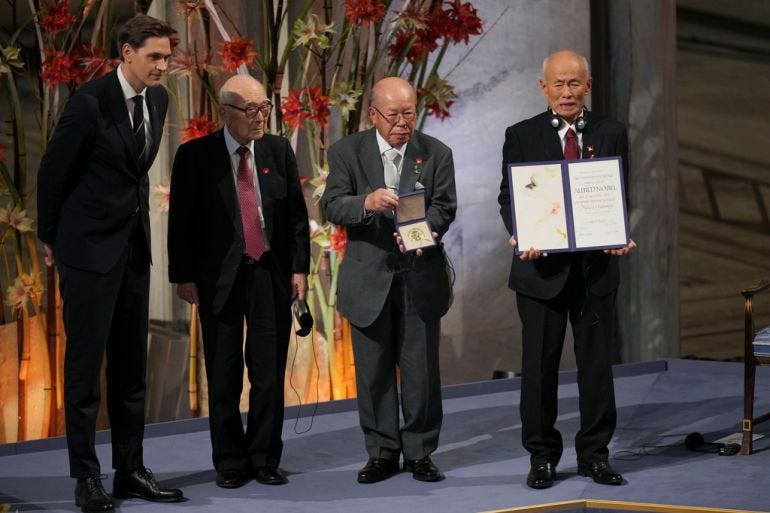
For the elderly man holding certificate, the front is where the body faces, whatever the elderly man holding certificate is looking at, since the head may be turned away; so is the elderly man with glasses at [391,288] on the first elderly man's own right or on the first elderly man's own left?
on the first elderly man's own right

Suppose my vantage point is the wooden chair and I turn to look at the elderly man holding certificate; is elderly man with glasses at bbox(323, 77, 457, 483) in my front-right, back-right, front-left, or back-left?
front-right

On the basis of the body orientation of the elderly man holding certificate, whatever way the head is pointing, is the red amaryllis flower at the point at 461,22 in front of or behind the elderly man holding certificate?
behind

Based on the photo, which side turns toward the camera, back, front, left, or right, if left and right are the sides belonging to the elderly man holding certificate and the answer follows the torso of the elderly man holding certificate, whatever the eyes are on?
front

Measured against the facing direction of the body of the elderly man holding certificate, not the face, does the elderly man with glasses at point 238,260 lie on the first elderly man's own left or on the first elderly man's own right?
on the first elderly man's own right

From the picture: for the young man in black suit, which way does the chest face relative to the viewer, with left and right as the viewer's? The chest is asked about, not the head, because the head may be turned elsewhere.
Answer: facing the viewer and to the right of the viewer

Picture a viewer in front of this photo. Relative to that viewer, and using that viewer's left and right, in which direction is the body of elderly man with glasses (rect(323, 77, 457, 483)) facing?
facing the viewer

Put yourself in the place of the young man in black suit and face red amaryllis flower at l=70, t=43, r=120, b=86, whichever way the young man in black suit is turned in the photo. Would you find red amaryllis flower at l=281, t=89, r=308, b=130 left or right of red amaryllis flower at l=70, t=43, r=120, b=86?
right

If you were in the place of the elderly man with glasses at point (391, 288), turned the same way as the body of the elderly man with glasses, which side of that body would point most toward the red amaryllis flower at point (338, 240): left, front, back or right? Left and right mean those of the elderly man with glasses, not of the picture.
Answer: back

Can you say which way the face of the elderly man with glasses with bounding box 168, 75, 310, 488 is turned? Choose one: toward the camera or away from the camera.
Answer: toward the camera

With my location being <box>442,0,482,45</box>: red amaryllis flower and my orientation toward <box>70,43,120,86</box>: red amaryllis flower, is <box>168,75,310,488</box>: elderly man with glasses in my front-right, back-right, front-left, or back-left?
front-left

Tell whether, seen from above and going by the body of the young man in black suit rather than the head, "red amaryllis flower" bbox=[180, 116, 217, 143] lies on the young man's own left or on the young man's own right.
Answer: on the young man's own left

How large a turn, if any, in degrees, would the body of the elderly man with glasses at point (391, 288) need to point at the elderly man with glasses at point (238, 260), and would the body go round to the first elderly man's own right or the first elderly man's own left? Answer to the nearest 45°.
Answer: approximately 90° to the first elderly man's own right

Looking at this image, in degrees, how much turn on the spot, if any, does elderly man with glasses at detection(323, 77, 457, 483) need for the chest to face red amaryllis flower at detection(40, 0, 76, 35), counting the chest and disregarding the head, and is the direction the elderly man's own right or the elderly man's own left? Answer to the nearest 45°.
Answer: approximately 135° to the elderly man's own right

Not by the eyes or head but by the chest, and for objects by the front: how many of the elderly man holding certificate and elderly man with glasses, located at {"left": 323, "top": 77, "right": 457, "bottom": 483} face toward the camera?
2
